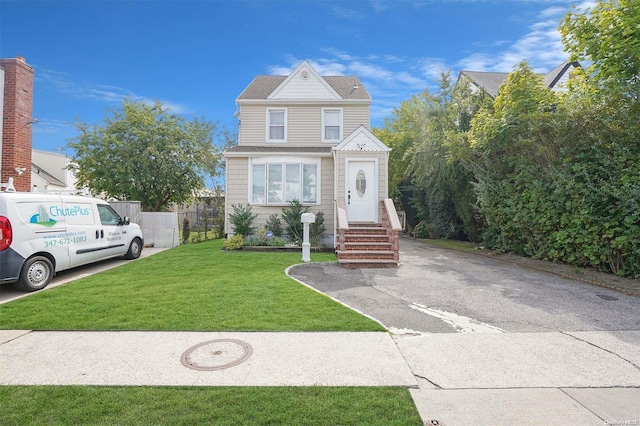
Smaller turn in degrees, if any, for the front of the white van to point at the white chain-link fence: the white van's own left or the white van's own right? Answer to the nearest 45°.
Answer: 0° — it already faces it

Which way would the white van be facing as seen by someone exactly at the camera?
facing away from the viewer and to the right of the viewer

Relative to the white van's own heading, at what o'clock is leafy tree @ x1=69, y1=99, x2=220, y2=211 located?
The leafy tree is roughly at 11 o'clock from the white van.

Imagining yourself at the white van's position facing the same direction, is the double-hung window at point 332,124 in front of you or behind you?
in front

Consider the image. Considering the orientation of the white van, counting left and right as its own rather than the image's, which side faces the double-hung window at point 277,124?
front

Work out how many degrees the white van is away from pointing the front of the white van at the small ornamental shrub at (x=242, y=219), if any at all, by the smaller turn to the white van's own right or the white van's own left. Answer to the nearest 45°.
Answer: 0° — it already faces it
